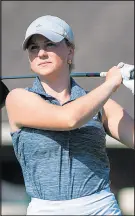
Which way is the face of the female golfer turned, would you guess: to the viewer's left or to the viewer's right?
to the viewer's left

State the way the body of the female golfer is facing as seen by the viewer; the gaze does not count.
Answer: toward the camera
